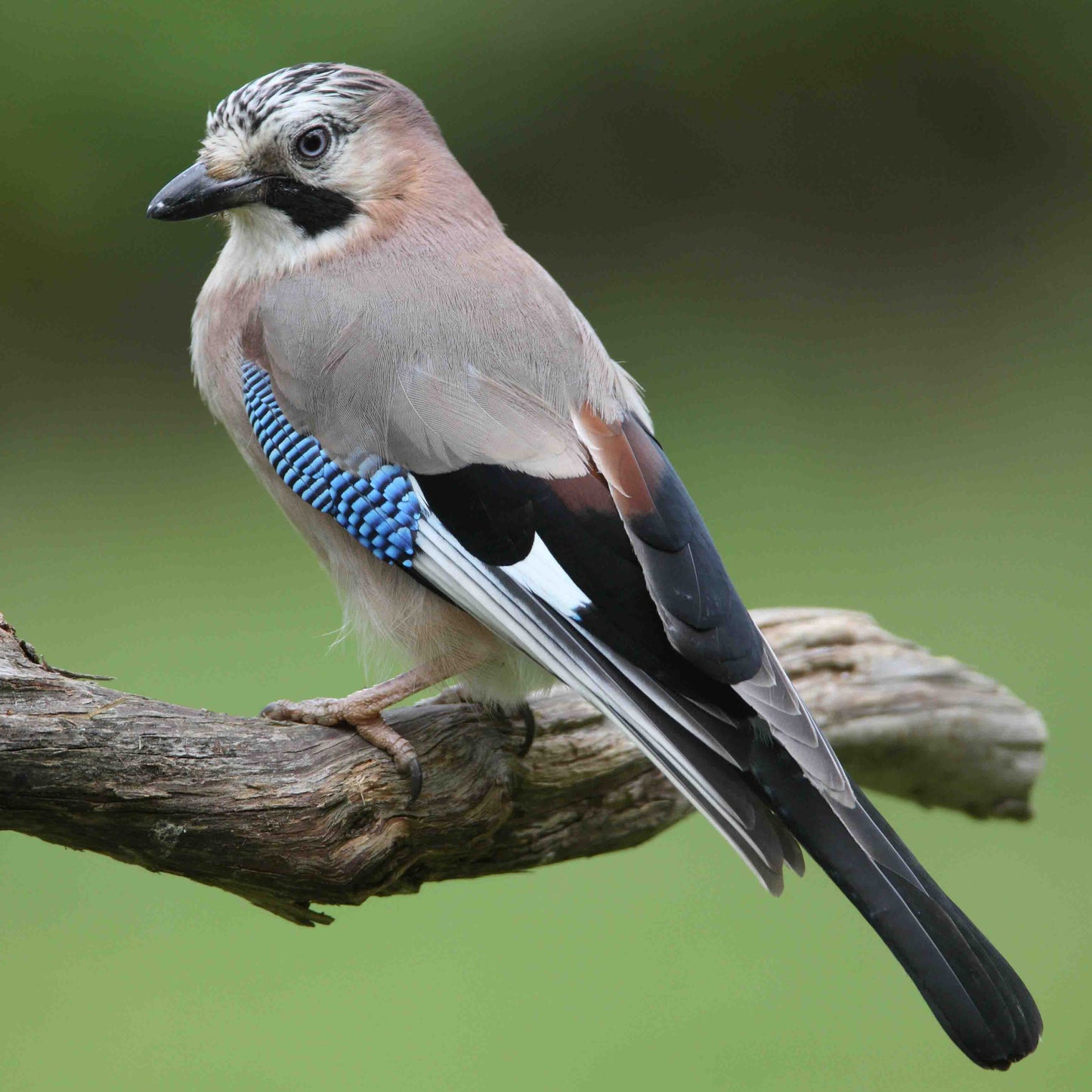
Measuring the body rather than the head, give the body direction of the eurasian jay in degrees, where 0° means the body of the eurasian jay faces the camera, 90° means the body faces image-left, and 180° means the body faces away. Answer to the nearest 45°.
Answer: approximately 90°
